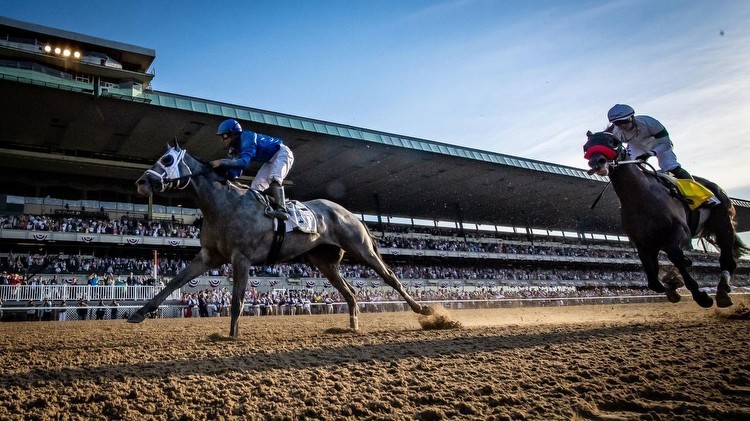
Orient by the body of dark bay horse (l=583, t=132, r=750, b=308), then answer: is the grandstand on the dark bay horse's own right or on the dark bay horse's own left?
on the dark bay horse's own right

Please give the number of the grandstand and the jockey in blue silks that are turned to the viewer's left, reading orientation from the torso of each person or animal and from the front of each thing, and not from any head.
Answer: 1

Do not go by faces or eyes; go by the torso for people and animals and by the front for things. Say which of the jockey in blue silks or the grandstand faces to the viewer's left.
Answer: the jockey in blue silks

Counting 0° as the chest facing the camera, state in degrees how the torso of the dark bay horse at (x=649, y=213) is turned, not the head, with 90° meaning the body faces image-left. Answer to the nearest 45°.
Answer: approximately 45°

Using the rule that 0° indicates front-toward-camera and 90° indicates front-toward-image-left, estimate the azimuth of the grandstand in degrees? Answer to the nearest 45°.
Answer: approximately 315°

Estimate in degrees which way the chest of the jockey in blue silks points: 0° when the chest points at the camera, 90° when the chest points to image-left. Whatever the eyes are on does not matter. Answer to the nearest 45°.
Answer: approximately 90°
